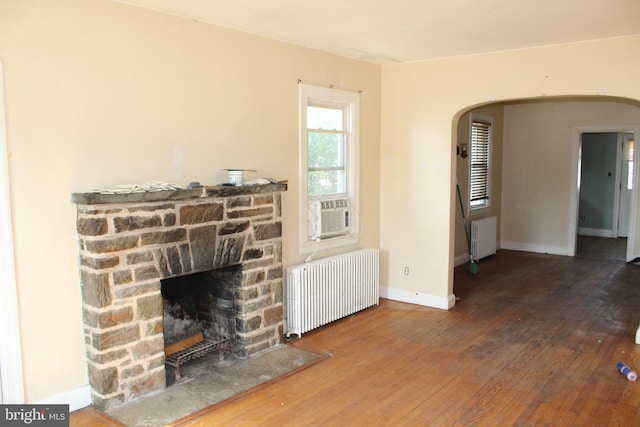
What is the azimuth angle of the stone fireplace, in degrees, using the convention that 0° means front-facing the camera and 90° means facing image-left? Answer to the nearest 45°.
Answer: approximately 315°

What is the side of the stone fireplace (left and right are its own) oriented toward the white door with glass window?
left

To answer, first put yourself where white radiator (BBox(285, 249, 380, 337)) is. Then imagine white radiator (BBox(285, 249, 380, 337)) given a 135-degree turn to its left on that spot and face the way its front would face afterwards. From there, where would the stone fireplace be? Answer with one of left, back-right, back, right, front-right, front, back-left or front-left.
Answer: back-left

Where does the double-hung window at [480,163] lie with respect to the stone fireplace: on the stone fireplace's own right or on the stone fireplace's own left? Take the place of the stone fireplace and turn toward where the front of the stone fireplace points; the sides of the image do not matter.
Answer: on the stone fireplace's own left

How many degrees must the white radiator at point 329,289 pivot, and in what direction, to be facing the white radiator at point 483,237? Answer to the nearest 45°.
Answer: approximately 90° to its left

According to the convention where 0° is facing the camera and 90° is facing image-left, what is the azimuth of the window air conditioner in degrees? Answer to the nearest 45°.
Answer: approximately 315°

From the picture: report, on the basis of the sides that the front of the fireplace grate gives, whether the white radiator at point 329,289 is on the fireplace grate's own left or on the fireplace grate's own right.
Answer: on the fireplace grate's own left

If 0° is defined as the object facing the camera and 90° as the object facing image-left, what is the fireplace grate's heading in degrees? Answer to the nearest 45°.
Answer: approximately 315°

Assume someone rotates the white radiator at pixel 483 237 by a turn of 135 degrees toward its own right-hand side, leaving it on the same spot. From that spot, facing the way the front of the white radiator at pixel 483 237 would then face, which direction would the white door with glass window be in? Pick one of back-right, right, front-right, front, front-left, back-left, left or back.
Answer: back-right

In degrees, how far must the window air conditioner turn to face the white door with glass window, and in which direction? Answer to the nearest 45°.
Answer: approximately 90° to its left
